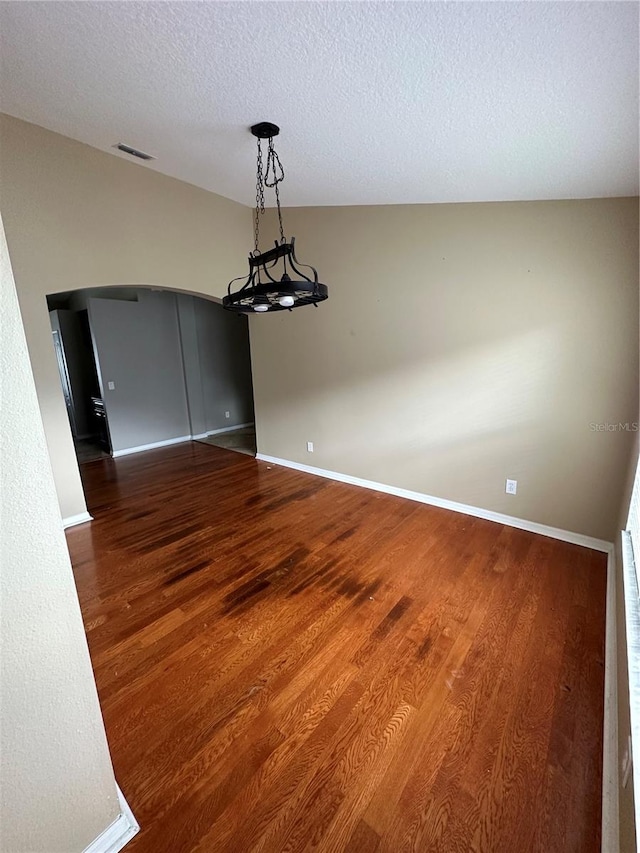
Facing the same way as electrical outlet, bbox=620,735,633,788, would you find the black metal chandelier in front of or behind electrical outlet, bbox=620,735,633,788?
in front

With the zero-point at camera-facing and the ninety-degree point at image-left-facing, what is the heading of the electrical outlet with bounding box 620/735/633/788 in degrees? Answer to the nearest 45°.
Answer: approximately 90°

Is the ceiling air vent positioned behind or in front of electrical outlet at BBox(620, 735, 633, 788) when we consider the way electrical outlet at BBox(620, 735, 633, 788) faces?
in front
